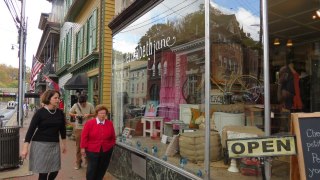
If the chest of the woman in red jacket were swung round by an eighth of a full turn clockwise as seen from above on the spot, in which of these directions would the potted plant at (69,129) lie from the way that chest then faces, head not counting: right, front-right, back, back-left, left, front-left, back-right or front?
back-right

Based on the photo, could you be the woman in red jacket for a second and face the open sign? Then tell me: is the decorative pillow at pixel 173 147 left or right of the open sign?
left

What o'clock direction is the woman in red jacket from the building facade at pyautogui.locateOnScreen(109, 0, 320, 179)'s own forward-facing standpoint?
The woman in red jacket is roughly at 1 o'clock from the building facade.

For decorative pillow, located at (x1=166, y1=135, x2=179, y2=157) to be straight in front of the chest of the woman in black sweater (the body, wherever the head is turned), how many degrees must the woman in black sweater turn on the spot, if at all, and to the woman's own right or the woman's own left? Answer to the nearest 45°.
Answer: approximately 45° to the woman's own left

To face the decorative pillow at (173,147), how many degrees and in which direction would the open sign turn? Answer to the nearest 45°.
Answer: approximately 135° to its right

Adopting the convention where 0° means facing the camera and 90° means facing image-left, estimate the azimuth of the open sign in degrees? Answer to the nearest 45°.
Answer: approximately 0°

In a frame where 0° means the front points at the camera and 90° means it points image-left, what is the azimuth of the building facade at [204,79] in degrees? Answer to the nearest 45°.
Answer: approximately 45°

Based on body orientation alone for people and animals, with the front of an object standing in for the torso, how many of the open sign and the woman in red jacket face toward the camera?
2

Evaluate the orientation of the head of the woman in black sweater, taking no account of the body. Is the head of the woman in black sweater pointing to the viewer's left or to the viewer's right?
to the viewer's right
